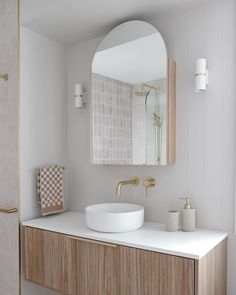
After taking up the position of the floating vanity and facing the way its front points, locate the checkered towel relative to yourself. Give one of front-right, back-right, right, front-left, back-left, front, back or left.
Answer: right

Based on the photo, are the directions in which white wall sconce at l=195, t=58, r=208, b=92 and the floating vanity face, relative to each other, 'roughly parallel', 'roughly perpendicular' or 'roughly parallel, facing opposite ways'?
roughly parallel

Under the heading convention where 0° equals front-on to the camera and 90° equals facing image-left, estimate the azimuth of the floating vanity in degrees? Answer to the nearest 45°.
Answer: approximately 45°

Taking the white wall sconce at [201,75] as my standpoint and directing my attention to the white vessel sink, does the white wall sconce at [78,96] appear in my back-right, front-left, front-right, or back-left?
front-right

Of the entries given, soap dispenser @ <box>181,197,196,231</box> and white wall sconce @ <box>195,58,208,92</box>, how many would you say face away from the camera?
0

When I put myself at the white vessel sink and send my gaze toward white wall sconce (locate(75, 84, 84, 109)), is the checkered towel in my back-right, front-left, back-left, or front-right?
front-left

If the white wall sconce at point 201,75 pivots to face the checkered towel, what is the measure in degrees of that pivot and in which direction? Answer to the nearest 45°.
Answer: approximately 45° to its right

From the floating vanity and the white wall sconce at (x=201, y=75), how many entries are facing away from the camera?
0

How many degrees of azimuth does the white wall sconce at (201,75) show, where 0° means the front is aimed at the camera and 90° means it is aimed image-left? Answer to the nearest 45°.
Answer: approximately 45°
